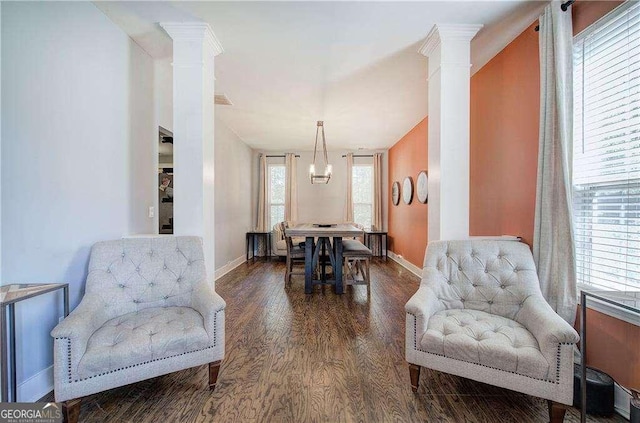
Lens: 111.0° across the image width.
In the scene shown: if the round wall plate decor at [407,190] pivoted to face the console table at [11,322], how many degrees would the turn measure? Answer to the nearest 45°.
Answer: approximately 45° to its left

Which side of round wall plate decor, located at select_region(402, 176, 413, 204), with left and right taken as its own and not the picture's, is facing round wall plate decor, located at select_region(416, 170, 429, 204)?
left

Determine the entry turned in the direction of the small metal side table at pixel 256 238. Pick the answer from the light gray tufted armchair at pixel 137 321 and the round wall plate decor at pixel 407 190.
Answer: the round wall plate decor

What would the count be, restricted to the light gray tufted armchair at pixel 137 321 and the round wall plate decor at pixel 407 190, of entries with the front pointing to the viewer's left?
1

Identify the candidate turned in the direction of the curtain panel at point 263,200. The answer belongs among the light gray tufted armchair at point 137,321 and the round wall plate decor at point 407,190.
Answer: the round wall plate decor

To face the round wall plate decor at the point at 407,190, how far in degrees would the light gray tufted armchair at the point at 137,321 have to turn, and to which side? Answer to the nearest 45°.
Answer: approximately 90° to its left

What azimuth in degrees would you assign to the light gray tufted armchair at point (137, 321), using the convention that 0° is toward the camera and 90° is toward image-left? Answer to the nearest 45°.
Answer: approximately 0°

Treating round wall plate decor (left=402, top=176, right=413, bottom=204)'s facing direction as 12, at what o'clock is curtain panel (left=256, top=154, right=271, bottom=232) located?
The curtain panel is roughly at 12 o'clock from the round wall plate decor.

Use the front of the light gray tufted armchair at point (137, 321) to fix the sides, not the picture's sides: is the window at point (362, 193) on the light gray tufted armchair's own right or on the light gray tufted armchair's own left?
on the light gray tufted armchair's own left

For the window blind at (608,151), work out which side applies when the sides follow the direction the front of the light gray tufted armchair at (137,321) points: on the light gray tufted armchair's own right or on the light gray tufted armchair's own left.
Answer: on the light gray tufted armchair's own left

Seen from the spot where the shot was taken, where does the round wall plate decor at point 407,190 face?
facing to the left of the viewer

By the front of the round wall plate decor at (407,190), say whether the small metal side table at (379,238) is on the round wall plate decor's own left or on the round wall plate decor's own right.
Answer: on the round wall plate decor's own right
